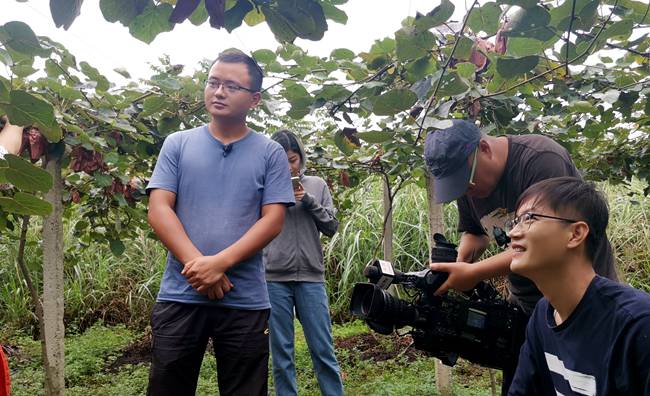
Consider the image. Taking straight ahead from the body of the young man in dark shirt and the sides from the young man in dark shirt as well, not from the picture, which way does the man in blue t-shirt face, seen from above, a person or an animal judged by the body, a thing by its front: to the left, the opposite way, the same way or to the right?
to the left

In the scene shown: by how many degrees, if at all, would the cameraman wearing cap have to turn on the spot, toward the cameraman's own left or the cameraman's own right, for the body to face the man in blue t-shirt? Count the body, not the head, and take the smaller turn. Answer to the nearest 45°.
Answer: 0° — they already face them

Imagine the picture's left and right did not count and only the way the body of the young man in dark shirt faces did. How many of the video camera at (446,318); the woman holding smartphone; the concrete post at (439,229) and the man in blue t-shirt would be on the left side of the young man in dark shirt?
0

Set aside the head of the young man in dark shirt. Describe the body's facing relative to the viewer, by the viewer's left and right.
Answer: facing the viewer and to the left of the viewer

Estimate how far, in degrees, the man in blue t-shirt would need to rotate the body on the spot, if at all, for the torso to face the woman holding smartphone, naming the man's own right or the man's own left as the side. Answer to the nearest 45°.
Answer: approximately 180°

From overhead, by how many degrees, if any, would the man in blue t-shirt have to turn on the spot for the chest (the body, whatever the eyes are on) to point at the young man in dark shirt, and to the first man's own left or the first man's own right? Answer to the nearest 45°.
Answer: approximately 45° to the first man's own left

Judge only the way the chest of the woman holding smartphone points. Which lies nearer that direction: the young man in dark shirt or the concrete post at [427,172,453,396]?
the young man in dark shirt

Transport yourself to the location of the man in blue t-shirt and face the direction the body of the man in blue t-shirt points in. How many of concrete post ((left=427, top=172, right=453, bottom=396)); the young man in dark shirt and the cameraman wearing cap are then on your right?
0

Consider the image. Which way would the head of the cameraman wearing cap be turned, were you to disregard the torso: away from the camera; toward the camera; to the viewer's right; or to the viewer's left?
to the viewer's left

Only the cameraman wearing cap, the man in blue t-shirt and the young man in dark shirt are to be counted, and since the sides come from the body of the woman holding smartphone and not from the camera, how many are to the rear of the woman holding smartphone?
0

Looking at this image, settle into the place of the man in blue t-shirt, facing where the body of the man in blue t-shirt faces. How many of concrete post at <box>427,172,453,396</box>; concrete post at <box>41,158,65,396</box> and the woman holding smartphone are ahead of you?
0

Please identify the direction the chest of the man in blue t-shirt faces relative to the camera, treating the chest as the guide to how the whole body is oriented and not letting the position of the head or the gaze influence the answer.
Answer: toward the camera

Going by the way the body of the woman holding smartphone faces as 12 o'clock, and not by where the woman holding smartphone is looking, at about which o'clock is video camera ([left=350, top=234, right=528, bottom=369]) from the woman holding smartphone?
The video camera is roughly at 11 o'clock from the woman holding smartphone.

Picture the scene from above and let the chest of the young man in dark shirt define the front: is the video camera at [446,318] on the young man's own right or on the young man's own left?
on the young man's own right

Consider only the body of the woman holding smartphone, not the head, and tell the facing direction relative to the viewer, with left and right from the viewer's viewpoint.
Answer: facing the viewer

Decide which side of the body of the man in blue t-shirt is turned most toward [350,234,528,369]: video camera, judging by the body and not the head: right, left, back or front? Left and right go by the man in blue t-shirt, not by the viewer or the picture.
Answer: left

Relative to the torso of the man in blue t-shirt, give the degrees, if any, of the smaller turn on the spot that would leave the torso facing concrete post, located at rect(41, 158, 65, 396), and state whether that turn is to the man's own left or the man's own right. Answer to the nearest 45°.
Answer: approximately 135° to the man's own right

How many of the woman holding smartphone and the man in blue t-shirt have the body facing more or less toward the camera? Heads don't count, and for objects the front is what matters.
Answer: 2

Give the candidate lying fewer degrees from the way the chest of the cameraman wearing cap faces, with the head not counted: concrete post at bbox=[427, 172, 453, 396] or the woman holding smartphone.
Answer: the woman holding smartphone
